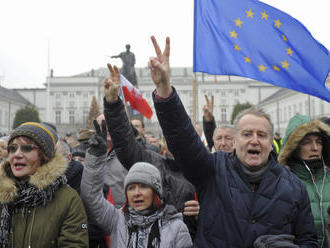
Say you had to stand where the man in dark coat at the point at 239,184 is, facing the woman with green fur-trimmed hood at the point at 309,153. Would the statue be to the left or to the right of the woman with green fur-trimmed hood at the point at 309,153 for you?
left

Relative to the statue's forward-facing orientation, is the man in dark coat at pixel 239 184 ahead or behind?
ahead

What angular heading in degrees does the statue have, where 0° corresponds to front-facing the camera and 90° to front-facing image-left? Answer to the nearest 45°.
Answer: approximately 0°

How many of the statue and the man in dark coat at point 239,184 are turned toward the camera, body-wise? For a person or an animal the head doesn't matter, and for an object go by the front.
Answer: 2

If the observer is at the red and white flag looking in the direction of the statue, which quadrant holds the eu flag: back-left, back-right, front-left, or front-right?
back-right

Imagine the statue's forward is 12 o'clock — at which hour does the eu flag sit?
The eu flag is roughly at 12 o'clock from the statue.

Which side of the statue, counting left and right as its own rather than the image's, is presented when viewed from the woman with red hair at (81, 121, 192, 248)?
front
